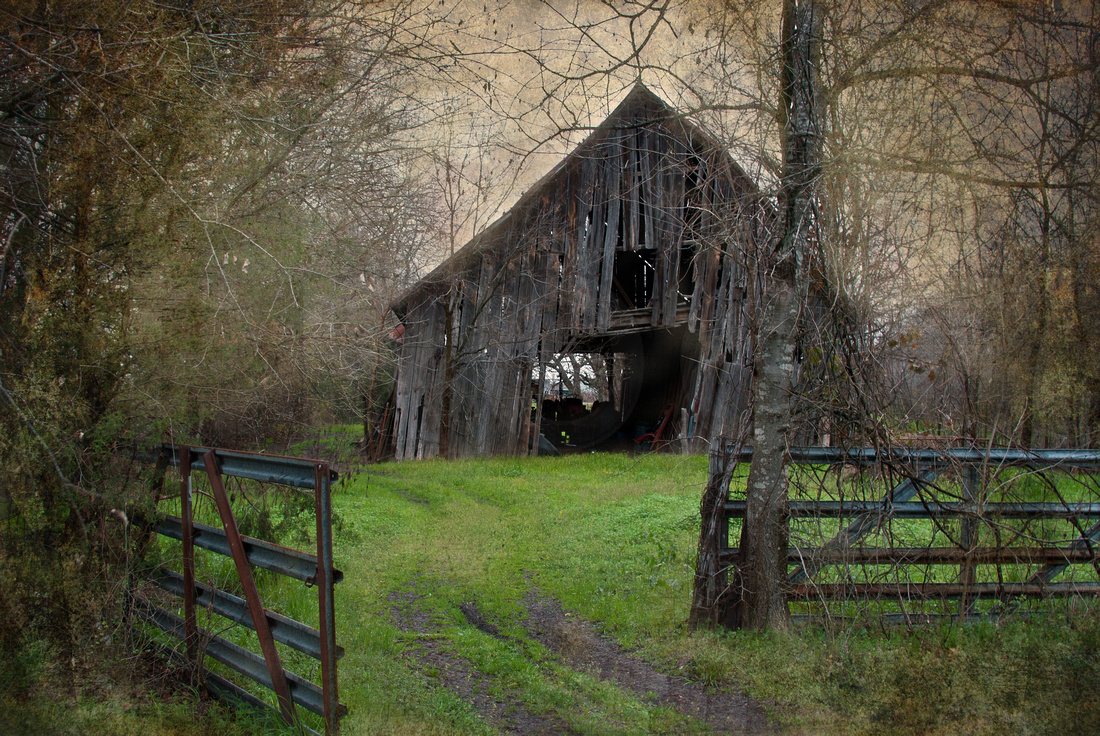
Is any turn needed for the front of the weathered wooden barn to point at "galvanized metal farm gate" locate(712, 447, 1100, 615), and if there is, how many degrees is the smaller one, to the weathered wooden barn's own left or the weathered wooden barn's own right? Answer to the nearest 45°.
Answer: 0° — it already faces it

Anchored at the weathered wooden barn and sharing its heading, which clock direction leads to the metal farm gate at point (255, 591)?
The metal farm gate is roughly at 12 o'clock from the weathered wooden barn.

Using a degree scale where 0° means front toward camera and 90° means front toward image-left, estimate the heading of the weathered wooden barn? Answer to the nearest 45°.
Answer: approximately 0°

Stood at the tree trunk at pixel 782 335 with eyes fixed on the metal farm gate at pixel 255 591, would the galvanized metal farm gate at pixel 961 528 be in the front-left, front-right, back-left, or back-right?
back-left

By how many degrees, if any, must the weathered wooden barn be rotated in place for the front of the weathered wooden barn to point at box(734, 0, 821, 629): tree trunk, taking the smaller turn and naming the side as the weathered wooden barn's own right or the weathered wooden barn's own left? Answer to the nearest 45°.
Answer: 0° — it already faces it
